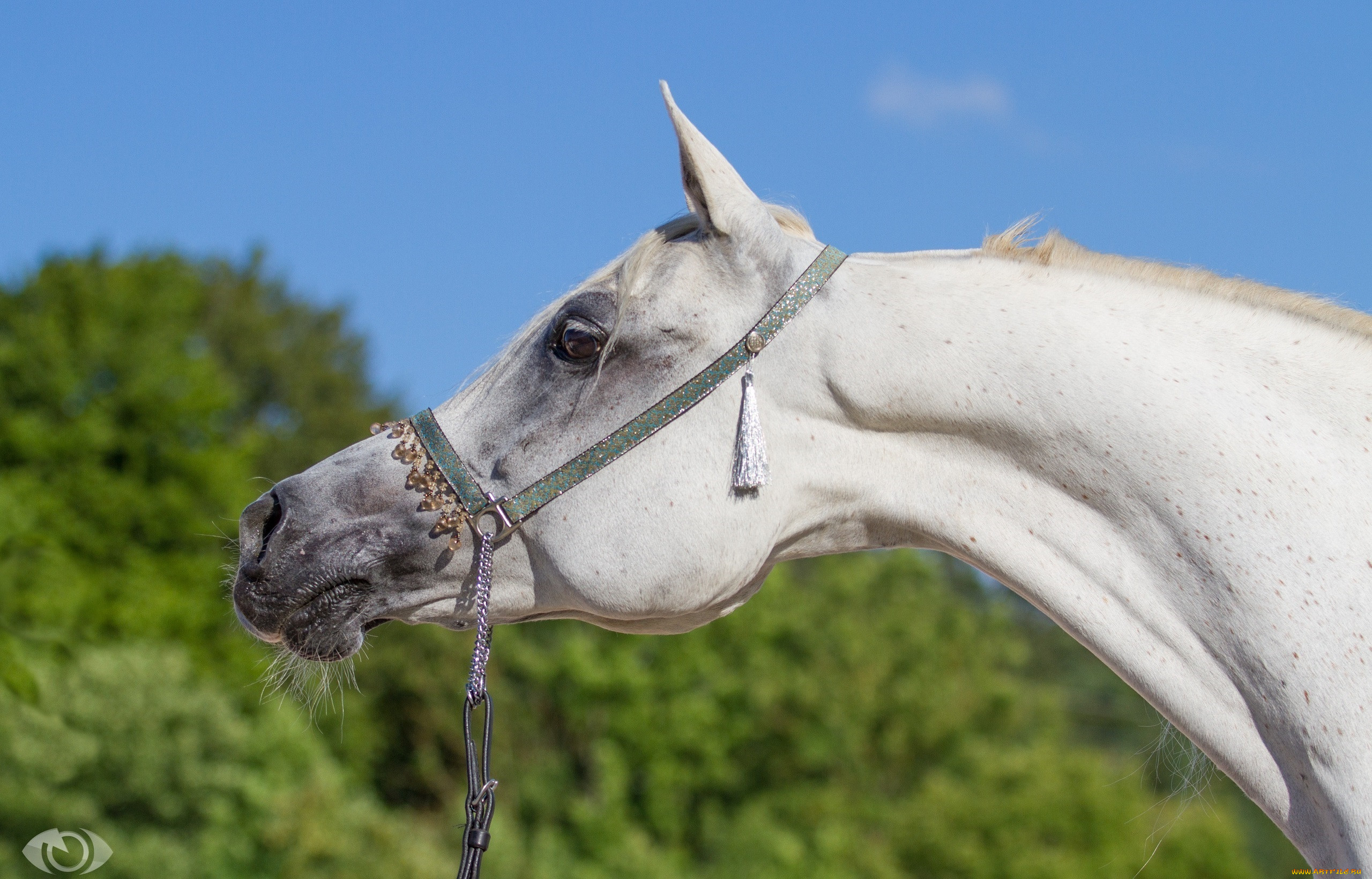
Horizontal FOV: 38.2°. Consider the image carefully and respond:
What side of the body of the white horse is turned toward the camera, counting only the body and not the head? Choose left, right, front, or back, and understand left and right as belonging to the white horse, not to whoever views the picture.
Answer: left
